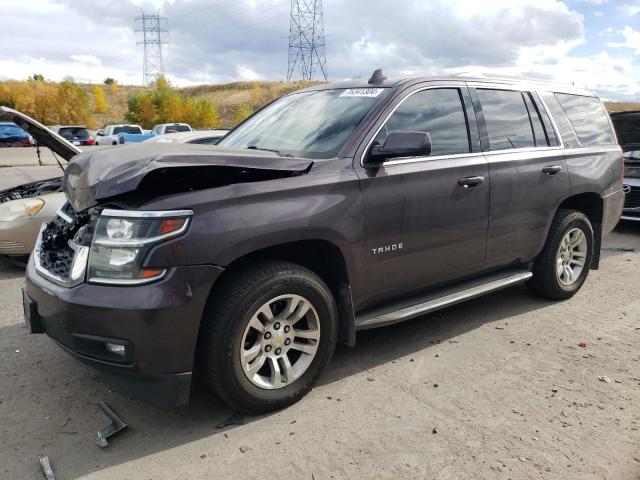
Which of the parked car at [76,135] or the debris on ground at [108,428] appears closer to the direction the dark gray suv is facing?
the debris on ground

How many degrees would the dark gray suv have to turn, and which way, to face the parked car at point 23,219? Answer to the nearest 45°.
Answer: approximately 90° to its right

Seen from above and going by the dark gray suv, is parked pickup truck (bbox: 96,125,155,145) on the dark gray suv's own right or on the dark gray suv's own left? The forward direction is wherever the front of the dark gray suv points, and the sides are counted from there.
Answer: on the dark gray suv's own right

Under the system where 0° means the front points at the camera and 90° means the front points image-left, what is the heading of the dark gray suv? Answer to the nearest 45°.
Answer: approximately 45°

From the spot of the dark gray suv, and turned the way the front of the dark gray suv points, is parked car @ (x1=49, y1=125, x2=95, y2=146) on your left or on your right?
on your right

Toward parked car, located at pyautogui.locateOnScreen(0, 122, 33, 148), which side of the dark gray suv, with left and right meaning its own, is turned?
right

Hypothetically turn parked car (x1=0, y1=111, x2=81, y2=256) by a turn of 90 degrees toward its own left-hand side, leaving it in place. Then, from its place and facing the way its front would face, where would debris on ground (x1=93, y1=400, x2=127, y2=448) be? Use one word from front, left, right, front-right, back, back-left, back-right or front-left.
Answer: front-right

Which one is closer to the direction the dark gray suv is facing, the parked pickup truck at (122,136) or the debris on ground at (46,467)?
the debris on ground
